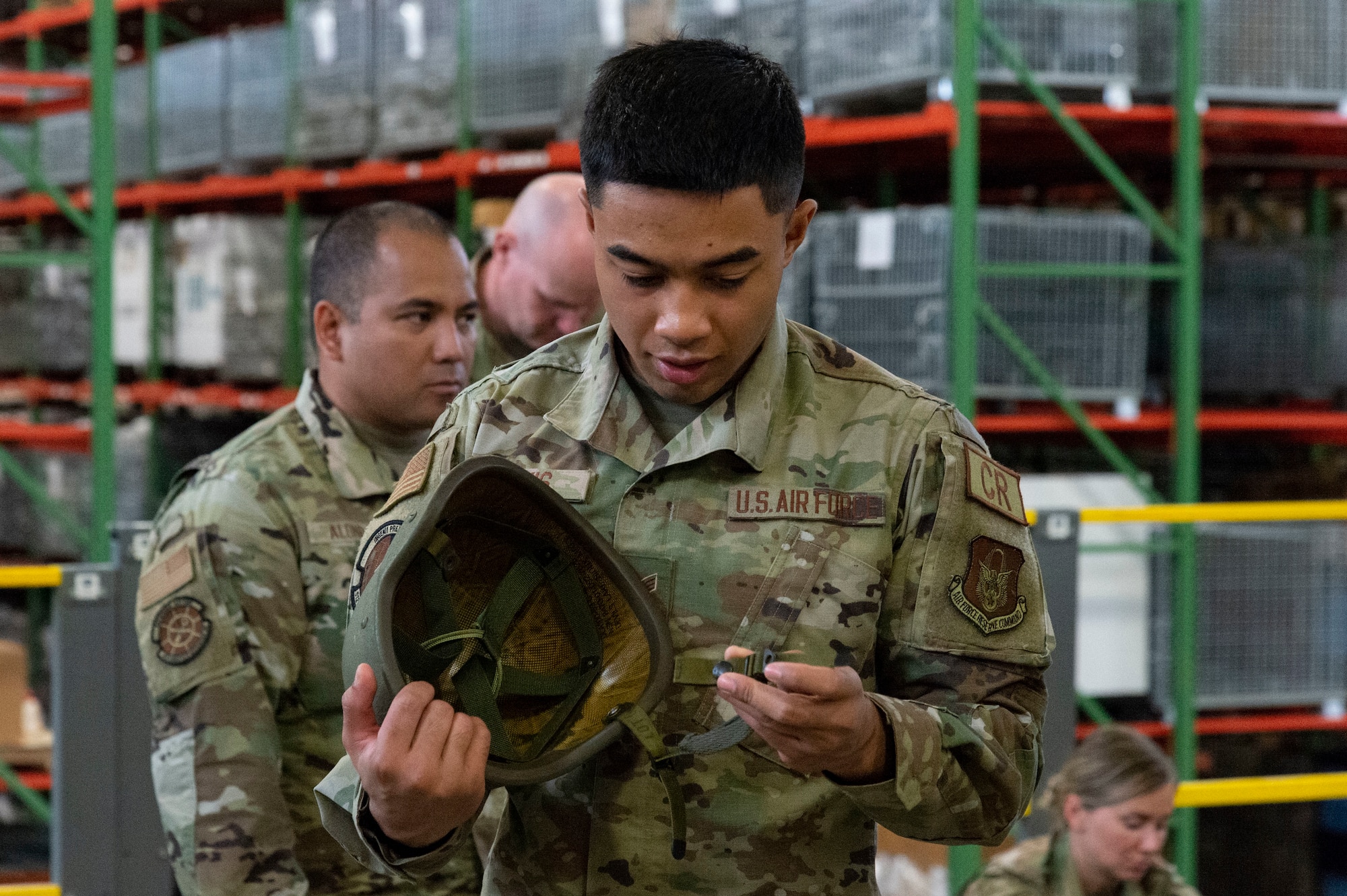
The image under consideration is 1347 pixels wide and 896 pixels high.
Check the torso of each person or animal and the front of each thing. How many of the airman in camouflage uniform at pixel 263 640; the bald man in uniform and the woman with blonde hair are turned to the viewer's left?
0

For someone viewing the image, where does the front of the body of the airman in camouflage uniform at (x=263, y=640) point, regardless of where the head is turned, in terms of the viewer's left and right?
facing the viewer and to the right of the viewer

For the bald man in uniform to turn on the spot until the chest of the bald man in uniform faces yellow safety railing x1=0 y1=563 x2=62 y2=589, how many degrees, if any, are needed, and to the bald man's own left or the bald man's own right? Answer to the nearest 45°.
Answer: approximately 135° to the bald man's own right

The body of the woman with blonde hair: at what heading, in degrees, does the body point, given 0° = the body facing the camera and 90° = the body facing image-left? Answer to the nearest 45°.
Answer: approximately 315°

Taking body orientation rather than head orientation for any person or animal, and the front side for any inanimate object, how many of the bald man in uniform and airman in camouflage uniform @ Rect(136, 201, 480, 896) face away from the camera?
0

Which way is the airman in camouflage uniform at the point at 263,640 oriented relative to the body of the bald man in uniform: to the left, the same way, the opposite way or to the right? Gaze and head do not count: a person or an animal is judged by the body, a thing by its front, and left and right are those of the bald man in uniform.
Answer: the same way

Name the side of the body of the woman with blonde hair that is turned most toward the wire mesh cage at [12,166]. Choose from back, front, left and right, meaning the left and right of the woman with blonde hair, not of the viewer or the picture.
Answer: back

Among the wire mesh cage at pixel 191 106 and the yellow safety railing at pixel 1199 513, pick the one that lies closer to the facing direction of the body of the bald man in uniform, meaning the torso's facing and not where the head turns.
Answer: the yellow safety railing

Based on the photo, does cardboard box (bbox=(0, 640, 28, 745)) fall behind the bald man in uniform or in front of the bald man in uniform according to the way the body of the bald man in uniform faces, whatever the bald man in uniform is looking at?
behind

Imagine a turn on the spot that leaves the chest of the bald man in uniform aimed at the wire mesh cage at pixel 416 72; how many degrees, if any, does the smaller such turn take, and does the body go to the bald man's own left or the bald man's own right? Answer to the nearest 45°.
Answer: approximately 135° to the bald man's own left

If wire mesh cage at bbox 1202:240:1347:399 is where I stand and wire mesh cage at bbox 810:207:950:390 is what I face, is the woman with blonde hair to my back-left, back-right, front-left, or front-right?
front-left

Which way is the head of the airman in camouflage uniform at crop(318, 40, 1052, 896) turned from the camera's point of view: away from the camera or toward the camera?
toward the camera

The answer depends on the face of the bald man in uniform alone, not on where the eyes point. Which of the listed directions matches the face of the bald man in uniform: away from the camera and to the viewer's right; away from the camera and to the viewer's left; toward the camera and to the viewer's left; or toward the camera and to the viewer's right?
toward the camera and to the viewer's right
